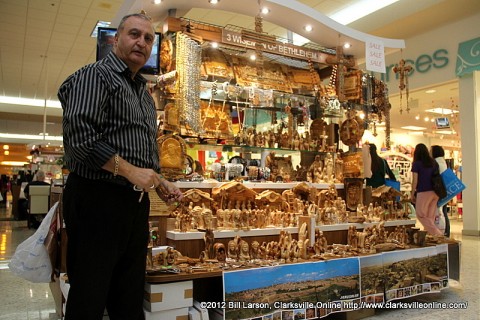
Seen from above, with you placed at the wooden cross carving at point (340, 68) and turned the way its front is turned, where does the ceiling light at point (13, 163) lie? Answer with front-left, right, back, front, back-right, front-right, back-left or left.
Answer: back-right

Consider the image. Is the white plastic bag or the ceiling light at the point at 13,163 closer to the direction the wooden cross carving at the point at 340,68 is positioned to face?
the white plastic bag

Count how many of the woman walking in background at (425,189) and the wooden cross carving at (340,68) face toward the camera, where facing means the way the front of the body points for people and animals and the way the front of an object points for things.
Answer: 1

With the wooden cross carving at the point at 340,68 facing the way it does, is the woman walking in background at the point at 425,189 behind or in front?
behind

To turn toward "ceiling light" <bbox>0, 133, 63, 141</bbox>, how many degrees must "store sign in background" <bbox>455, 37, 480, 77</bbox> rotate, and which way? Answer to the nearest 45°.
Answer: approximately 45° to its right

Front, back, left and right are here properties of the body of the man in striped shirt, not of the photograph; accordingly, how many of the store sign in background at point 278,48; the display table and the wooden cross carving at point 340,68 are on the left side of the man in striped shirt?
3

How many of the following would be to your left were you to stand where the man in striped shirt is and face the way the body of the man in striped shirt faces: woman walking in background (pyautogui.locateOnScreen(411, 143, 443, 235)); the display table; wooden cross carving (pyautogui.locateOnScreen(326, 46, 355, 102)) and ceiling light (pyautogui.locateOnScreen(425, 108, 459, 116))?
4

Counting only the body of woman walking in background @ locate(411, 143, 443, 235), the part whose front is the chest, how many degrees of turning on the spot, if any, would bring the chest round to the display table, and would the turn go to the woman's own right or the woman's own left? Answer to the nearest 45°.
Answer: approximately 135° to the woman's own left

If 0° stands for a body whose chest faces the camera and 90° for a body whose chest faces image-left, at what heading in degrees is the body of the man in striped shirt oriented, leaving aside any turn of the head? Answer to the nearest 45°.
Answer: approximately 315°

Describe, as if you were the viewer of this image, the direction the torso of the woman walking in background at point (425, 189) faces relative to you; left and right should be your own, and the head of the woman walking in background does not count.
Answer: facing away from the viewer and to the left of the viewer

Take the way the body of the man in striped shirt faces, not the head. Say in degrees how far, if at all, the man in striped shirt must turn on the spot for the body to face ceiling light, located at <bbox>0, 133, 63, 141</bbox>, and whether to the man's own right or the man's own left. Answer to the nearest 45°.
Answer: approximately 135° to the man's own left

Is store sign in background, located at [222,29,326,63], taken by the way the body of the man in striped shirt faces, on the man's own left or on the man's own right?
on the man's own left

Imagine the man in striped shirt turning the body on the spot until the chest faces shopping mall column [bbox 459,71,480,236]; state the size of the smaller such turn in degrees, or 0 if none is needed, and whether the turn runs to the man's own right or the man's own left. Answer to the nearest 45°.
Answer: approximately 90° to the man's own left

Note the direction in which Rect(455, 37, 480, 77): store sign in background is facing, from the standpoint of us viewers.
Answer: facing the viewer and to the left of the viewer

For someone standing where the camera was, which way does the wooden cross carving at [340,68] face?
facing the viewer

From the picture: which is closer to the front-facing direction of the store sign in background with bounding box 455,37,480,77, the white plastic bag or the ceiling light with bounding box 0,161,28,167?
the white plastic bag
